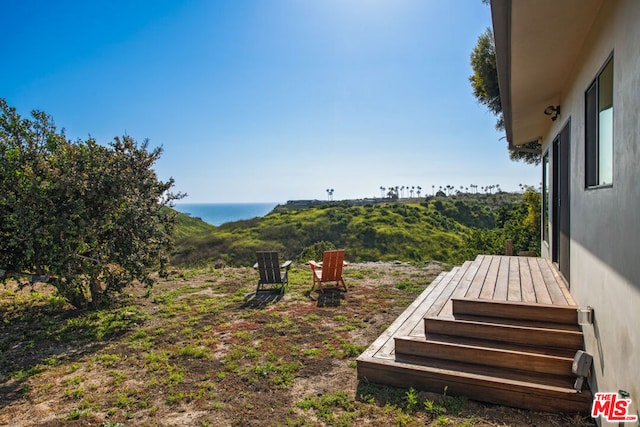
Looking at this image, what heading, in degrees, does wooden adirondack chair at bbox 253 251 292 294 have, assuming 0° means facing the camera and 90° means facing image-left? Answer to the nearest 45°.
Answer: approximately 225°

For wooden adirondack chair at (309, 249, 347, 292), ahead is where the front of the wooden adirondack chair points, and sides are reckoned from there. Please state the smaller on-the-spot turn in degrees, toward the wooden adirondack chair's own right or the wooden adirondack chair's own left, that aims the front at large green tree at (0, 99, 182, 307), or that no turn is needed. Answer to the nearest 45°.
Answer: approximately 90° to the wooden adirondack chair's own left

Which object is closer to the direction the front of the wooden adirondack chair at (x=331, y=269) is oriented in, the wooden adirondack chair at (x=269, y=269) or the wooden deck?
the wooden adirondack chair

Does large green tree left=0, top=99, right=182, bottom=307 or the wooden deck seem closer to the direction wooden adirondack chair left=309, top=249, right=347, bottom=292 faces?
the large green tree

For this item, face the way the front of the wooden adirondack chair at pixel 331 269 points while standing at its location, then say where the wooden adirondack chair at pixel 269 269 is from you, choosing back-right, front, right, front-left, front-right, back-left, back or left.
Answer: front-left

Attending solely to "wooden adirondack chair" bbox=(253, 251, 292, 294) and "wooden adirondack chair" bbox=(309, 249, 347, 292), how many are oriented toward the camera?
0

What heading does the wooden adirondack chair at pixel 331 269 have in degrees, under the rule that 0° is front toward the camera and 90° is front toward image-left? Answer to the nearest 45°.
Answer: approximately 135°
